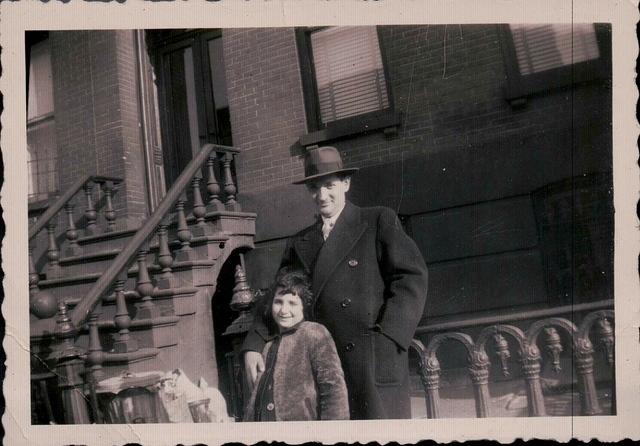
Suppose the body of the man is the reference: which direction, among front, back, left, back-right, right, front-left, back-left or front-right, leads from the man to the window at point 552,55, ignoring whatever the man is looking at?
back-left

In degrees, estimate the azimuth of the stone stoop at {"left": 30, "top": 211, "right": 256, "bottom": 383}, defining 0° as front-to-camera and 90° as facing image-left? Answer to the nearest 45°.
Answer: approximately 45°

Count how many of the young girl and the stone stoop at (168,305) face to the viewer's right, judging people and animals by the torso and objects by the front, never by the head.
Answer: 0

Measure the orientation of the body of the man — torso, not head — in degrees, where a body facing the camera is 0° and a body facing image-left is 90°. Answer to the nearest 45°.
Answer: approximately 45°

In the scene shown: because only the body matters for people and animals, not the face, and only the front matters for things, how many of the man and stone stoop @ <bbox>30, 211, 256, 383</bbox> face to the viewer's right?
0

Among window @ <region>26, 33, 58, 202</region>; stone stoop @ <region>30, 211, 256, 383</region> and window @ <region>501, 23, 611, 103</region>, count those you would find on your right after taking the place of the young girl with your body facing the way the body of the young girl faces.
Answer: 2

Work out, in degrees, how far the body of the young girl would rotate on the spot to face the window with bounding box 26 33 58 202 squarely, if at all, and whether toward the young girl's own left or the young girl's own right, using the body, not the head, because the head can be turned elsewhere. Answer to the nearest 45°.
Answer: approximately 90° to the young girl's own right
